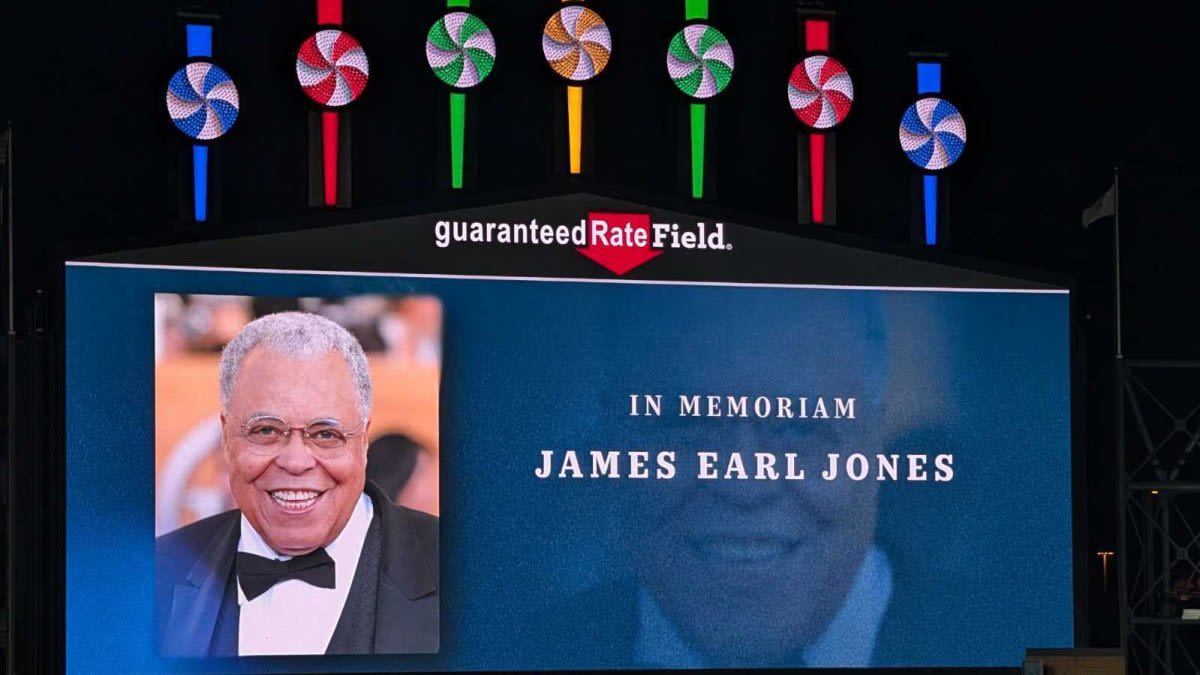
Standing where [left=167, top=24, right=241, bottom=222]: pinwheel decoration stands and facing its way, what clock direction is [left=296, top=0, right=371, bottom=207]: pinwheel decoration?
[left=296, top=0, right=371, bottom=207]: pinwheel decoration is roughly at 9 o'clock from [left=167, top=24, right=241, bottom=222]: pinwheel decoration.

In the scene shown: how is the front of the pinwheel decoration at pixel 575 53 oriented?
toward the camera

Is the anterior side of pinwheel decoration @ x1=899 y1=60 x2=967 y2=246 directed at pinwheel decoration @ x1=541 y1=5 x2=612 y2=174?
no

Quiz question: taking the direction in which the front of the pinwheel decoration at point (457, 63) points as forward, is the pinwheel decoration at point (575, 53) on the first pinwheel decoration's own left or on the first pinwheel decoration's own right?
on the first pinwheel decoration's own left

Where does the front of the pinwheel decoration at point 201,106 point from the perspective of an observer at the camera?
facing the viewer

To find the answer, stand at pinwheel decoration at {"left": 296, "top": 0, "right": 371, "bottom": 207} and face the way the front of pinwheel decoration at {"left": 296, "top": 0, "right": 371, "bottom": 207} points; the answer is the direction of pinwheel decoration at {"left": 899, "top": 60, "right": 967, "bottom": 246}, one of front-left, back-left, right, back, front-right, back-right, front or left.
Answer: left

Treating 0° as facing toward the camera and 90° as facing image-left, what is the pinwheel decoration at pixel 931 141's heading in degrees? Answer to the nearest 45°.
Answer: approximately 0°

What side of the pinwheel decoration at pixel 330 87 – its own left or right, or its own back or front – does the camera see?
front

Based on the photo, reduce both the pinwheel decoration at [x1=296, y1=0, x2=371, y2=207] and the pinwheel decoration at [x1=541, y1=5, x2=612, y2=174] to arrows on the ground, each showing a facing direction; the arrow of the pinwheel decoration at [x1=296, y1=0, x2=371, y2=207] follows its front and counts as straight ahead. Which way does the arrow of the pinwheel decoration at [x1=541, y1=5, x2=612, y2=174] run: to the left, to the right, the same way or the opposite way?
the same way

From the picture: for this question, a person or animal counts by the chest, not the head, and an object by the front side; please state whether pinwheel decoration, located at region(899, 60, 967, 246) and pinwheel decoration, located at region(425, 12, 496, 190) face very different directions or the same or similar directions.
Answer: same or similar directions

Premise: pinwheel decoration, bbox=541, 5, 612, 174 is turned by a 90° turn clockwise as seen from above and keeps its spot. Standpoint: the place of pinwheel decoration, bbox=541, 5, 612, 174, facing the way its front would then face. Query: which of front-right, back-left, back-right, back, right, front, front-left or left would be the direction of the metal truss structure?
back

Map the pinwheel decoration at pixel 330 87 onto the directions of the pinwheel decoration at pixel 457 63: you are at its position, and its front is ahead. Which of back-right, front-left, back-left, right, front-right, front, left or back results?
right

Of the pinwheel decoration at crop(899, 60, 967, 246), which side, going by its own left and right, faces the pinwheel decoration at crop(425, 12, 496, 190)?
right

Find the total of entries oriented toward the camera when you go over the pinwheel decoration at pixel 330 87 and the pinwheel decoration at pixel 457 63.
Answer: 2
